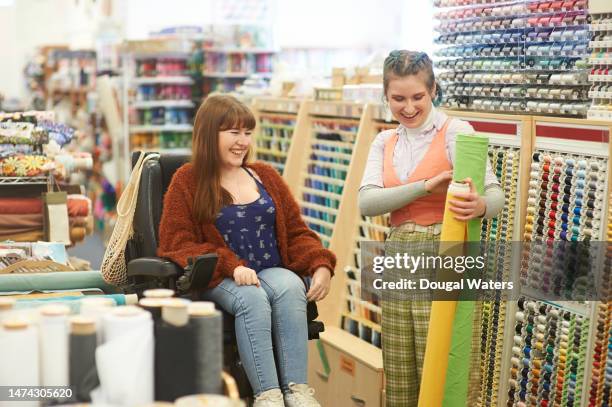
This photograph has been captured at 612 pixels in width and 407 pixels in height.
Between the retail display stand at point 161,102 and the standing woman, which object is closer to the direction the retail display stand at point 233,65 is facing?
the standing woman

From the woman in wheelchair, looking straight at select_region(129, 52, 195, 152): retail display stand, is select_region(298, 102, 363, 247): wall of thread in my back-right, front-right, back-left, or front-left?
front-right

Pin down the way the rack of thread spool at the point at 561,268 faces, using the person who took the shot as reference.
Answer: facing the viewer

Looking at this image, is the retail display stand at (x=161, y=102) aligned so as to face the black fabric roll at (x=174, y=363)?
yes

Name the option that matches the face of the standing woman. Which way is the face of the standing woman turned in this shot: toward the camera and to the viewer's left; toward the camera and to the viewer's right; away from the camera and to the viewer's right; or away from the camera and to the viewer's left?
toward the camera and to the viewer's left

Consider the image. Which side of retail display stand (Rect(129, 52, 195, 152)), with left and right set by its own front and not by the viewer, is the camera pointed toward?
front

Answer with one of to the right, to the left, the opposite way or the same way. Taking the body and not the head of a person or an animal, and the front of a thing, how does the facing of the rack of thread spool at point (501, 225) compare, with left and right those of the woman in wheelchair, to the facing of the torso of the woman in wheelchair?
to the right

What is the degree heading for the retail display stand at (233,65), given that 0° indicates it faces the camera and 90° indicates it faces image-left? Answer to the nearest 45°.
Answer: approximately 0°

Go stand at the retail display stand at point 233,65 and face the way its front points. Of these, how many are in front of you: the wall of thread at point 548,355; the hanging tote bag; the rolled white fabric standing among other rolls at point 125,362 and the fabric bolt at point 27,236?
4

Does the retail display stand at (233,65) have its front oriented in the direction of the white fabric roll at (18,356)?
yes

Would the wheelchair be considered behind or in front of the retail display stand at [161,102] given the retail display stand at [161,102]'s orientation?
in front

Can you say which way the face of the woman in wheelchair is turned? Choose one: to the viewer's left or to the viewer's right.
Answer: to the viewer's right

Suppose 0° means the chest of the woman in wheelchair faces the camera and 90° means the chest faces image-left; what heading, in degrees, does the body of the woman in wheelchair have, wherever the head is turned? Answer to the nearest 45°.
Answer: approximately 315°

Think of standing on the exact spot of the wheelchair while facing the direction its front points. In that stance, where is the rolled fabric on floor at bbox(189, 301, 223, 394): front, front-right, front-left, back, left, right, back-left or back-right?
front-right

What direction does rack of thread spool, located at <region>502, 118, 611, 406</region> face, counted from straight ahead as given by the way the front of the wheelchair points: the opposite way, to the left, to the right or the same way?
to the right

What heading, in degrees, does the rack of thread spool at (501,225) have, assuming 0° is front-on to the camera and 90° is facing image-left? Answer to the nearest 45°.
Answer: approximately 45°

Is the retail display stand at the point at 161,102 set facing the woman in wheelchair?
yes

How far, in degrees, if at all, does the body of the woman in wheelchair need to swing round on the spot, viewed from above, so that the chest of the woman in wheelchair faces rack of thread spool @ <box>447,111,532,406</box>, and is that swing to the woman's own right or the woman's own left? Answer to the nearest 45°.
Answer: approximately 45° to the woman's own left
